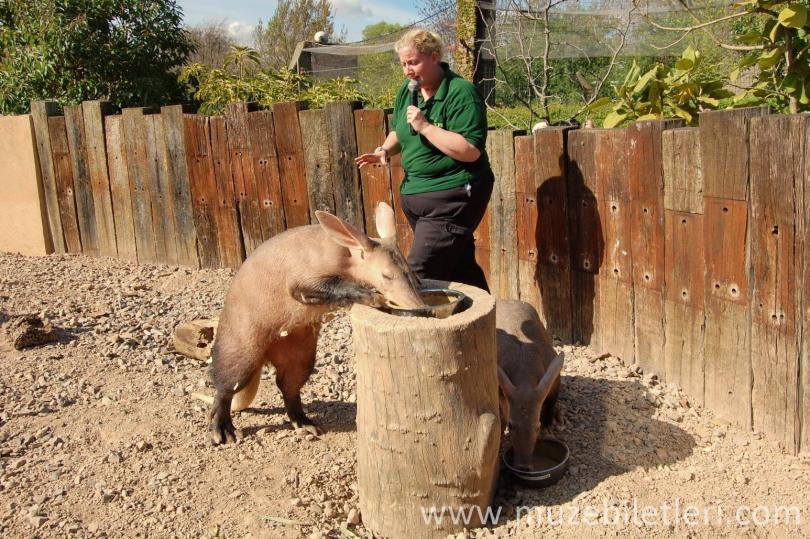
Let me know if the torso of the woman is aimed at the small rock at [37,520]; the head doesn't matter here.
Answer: yes

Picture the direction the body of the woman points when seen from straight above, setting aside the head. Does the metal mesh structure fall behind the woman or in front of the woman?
behind

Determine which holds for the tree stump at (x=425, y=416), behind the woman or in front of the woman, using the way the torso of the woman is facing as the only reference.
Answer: in front

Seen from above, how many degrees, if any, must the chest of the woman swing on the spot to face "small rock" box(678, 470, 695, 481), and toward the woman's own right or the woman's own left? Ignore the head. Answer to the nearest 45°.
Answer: approximately 90° to the woman's own left

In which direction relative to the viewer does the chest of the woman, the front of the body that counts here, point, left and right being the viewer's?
facing the viewer and to the left of the viewer

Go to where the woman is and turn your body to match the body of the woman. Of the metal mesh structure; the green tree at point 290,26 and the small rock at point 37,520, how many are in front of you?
1

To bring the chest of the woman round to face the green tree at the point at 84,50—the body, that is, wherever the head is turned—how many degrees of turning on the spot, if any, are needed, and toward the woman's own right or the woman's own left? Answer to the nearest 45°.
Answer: approximately 90° to the woman's own right

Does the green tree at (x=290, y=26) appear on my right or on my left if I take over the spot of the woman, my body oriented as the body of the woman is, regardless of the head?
on my right

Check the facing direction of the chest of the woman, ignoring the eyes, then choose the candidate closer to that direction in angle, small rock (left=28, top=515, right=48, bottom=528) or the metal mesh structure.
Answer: the small rock

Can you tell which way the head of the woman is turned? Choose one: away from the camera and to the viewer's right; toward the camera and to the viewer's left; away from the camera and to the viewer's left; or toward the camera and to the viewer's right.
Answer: toward the camera and to the viewer's left

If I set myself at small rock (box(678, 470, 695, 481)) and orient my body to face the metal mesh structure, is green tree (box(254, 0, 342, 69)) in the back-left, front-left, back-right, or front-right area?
front-left

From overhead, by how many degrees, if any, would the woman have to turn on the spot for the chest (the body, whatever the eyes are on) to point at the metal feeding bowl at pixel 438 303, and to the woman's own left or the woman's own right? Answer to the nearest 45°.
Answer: approximately 45° to the woman's own left
